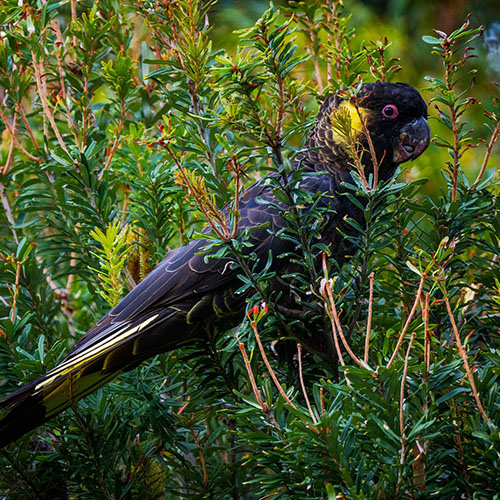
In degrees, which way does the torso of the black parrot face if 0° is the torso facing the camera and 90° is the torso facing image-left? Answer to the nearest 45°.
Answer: approximately 270°
